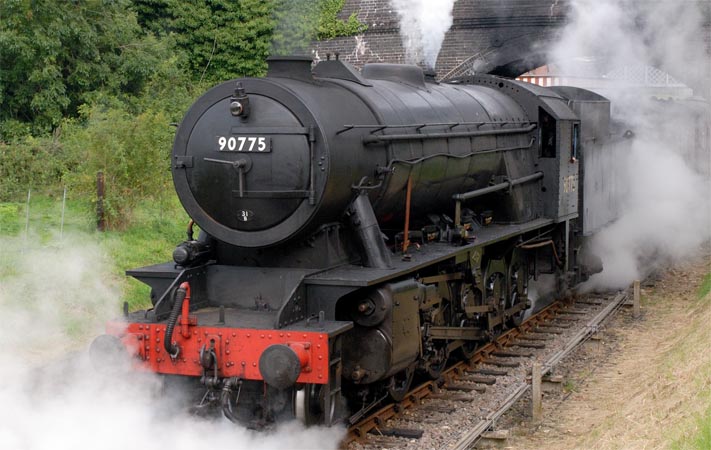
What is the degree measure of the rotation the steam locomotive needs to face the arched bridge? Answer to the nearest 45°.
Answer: approximately 135° to its right

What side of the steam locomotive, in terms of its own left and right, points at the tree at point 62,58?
right

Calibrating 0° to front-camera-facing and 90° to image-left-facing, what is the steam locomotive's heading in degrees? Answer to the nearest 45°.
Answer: approximately 45°
